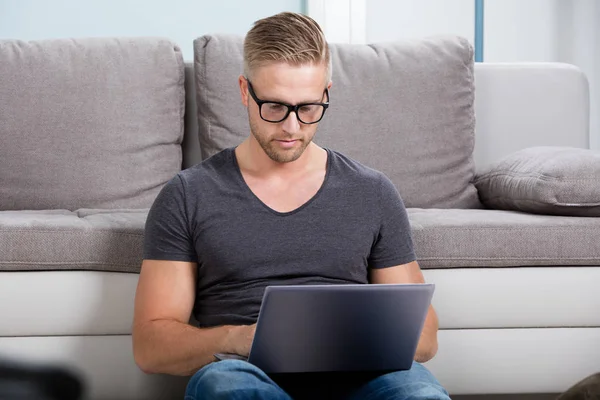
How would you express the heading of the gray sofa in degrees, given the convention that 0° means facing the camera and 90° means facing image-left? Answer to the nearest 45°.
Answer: approximately 0°

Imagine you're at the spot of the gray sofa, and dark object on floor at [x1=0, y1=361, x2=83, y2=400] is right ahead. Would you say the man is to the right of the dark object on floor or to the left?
left

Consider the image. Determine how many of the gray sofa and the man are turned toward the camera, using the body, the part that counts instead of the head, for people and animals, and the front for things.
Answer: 2

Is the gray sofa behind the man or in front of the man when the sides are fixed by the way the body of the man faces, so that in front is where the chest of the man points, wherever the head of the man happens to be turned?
behind
